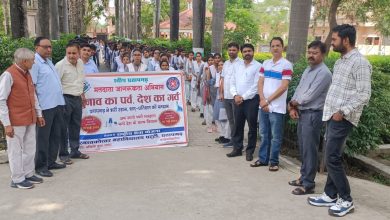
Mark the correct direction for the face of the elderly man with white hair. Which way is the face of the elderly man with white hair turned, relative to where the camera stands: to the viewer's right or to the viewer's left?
to the viewer's right

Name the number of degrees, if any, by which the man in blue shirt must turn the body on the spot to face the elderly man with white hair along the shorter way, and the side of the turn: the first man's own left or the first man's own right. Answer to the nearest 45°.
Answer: approximately 90° to the first man's own right

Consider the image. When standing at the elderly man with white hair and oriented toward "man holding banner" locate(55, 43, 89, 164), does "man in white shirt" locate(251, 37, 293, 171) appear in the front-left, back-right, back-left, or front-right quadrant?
front-right

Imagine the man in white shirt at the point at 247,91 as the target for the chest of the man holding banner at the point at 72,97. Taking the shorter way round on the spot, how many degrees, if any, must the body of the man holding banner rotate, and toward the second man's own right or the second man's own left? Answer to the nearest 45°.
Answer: approximately 45° to the second man's own left

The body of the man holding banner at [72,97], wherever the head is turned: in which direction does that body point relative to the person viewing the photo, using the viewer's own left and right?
facing the viewer and to the right of the viewer

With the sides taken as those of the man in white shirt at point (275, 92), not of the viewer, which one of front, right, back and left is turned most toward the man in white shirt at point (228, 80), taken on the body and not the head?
right

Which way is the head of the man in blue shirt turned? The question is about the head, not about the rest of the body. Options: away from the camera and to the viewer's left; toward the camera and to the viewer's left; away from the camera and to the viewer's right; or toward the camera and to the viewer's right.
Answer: toward the camera and to the viewer's right
